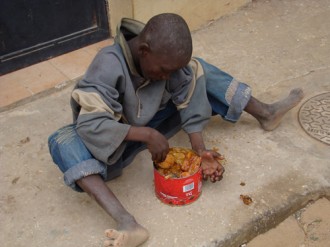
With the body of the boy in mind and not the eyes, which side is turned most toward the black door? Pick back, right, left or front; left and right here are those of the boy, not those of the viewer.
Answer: back

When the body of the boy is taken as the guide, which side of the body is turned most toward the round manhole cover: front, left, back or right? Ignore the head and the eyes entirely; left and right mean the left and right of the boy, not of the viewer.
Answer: left

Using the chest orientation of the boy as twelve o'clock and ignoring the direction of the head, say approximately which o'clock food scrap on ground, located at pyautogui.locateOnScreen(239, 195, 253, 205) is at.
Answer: The food scrap on ground is roughly at 11 o'clock from the boy.

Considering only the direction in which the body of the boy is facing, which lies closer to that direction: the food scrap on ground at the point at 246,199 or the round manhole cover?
the food scrap on ground

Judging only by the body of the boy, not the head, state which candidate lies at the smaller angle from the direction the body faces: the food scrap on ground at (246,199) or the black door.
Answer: the food scrap on ground

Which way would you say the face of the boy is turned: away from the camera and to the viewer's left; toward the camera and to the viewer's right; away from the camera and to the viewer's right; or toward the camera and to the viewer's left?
toward the camera and to the viewer's right

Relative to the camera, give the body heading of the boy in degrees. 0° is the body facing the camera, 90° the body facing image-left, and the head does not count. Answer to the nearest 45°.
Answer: approximately 315°
